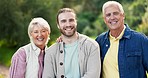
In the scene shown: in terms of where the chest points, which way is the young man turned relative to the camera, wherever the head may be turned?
toward the camera

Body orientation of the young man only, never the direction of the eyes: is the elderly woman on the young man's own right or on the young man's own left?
on the young man's own right

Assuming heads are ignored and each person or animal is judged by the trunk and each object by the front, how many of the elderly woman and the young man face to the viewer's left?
0

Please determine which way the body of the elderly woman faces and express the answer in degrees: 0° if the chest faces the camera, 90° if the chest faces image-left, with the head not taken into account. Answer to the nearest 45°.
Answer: approximately 315°
